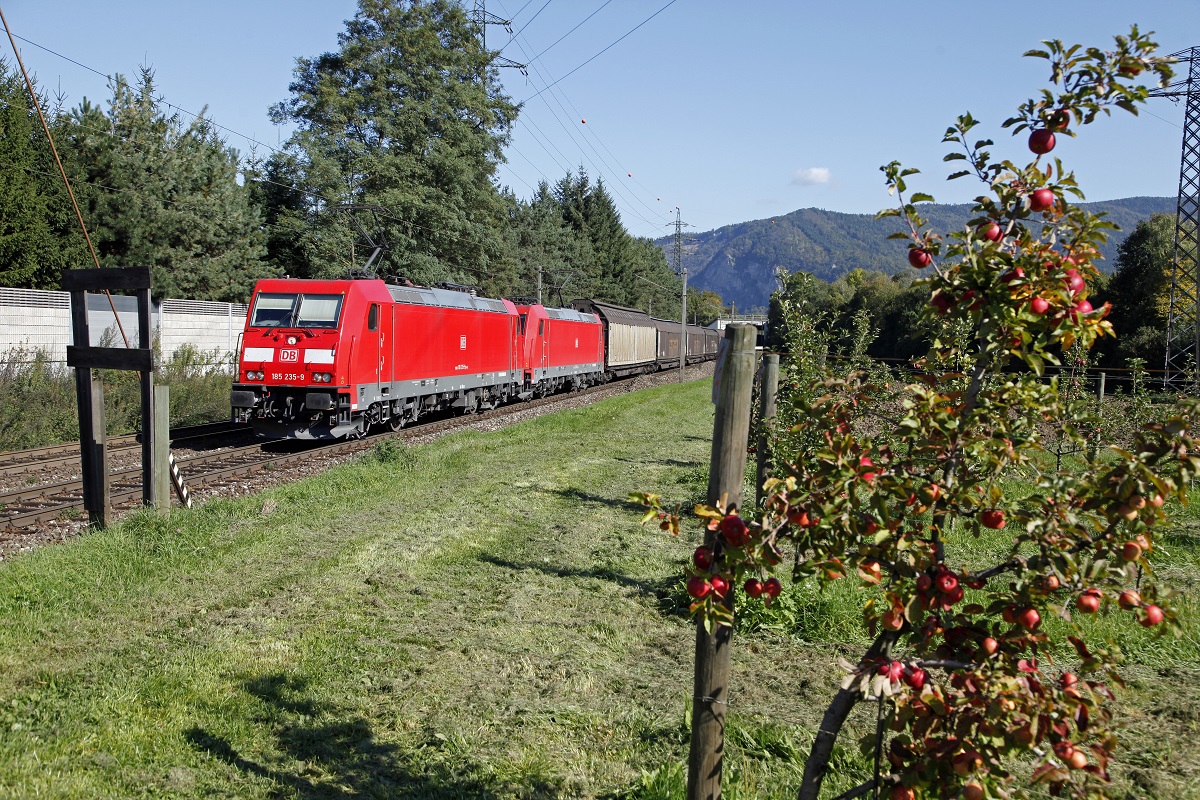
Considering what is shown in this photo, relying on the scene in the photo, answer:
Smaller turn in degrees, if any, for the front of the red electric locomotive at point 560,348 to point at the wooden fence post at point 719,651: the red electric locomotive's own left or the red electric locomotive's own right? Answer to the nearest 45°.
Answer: approximately 45° to the red electric locomotive's own left

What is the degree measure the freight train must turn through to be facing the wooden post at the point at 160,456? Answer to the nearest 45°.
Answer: approximately 45° to its left

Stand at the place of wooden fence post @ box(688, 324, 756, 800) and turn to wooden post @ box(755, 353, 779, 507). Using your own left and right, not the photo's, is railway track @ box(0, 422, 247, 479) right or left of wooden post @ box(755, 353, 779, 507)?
left

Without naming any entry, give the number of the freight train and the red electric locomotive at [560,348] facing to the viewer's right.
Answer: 0

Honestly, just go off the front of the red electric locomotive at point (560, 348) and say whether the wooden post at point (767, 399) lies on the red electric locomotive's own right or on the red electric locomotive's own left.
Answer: on the red electric locomotive's own left

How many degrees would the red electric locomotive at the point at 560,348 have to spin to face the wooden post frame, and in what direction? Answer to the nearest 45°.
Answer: approximately 45° to its left

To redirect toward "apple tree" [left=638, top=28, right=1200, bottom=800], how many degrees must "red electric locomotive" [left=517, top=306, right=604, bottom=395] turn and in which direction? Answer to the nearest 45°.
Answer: approximately 45° to its left

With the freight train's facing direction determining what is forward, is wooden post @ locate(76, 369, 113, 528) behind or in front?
in front

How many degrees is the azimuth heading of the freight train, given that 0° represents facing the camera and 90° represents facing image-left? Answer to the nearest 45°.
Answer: approximately 45°

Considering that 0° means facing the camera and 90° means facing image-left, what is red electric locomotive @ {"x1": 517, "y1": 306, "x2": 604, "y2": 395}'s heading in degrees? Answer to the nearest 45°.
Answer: approximately 45°
